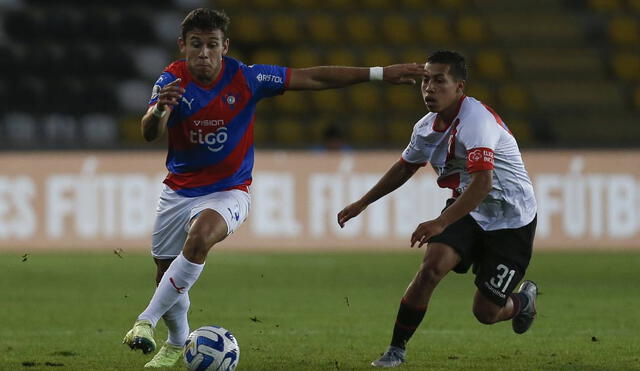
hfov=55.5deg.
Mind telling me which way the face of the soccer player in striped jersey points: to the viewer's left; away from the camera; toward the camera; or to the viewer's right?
toward the camera

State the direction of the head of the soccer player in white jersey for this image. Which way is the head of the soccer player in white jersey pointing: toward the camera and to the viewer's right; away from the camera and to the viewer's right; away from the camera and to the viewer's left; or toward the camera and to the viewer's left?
toward the camera and to the viewer's left

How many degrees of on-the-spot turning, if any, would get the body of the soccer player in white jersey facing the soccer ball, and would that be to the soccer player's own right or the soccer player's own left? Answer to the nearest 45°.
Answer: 0° — they already face it

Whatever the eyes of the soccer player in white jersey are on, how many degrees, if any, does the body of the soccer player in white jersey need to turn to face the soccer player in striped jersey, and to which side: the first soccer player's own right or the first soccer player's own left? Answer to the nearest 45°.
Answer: approximately 45° to the first soccer player's own right

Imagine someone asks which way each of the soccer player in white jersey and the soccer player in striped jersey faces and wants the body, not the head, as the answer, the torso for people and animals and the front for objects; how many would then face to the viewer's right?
0

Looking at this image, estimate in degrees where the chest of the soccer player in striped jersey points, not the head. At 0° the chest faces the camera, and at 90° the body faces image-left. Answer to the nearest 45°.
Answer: approximately 0°

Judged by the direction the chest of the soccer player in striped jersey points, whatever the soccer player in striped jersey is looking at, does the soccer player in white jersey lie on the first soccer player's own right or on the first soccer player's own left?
on the first soccer player's own left

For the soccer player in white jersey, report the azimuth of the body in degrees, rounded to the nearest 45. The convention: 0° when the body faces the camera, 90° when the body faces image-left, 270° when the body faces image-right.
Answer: approximately 45°
